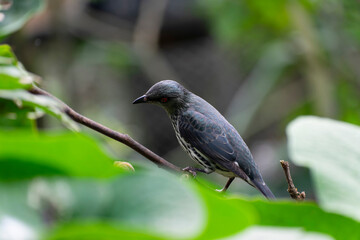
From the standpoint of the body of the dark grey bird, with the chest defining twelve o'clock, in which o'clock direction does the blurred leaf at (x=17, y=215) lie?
The blurred leaf is roughly at 9 o'clock from the dark grey bird.

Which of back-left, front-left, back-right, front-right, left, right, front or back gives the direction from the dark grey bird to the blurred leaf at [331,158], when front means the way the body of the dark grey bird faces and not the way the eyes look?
left

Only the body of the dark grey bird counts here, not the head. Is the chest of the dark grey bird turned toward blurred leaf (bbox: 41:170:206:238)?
no

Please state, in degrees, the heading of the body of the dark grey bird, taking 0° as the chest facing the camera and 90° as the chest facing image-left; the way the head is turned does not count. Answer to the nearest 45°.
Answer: approximately 90°

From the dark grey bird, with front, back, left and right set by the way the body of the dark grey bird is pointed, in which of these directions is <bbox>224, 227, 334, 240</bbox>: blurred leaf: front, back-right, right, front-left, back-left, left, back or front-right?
left

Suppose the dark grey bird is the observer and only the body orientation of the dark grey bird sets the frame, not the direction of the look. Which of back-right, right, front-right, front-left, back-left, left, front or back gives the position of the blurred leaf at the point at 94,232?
left
